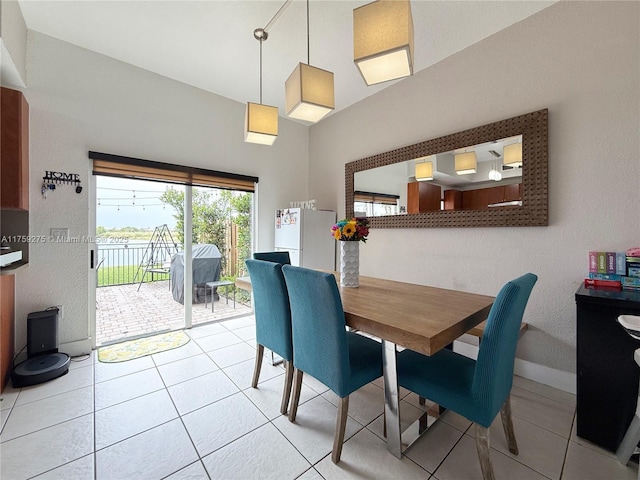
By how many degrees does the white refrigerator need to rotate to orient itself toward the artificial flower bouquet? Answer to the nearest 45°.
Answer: approximately 45° to its left

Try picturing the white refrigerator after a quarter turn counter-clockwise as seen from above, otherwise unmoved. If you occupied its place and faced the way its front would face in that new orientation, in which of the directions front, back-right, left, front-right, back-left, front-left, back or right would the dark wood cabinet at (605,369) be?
front

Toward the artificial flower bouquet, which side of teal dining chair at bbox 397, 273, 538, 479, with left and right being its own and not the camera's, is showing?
front

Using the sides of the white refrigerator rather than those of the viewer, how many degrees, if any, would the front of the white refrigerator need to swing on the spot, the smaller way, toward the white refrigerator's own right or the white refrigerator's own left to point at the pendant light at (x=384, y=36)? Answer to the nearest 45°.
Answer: approximately 45° to the white refrigerator's own left

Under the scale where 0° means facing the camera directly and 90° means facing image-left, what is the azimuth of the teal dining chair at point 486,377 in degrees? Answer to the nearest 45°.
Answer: approximately 135°

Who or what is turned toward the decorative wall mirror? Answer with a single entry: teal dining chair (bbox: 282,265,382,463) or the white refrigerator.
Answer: the teal dining chair

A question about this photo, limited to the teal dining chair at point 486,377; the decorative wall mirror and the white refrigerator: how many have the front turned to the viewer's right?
0

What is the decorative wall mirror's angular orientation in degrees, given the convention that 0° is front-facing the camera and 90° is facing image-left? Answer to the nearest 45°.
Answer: approximately 45°

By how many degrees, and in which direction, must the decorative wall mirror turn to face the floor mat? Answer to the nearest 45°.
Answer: approximately 45° to its right

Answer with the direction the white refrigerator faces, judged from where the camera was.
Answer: facing the viewer and to the left of the viewer

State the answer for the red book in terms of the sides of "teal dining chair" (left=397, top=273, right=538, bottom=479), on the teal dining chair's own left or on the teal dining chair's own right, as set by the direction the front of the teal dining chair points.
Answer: on the teal dining chair's own right

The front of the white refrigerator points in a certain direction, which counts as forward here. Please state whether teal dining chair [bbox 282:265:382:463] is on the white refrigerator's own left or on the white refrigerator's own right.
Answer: on the white refrigerator's own left

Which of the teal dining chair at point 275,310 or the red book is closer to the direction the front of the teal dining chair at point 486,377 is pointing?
the teal dining chair

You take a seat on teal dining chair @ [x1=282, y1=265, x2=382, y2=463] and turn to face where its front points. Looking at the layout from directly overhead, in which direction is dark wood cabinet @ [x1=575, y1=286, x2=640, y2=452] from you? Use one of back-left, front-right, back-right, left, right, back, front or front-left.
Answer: front-right

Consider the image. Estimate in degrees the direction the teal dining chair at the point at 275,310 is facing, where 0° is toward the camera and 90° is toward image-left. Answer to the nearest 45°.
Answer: approximately 225°

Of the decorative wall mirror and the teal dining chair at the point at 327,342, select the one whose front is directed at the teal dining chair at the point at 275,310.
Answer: the decorative wall mirror
